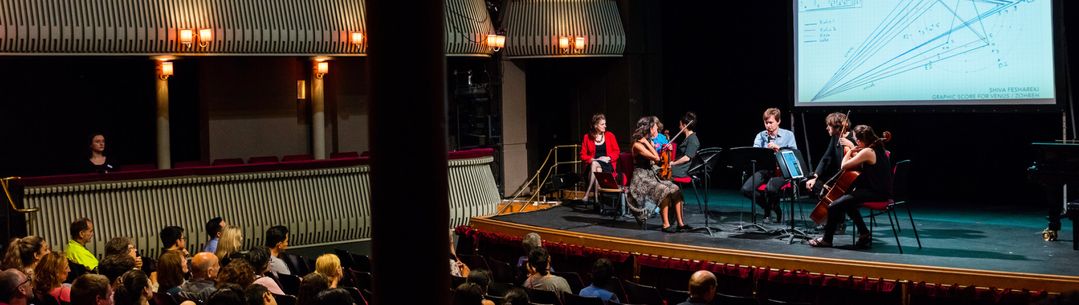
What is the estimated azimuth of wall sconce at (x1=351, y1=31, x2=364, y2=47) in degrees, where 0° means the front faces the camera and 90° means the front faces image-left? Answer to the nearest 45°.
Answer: approximately 0°

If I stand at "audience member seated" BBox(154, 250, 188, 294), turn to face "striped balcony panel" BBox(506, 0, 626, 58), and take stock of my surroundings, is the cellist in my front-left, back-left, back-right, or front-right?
front-right

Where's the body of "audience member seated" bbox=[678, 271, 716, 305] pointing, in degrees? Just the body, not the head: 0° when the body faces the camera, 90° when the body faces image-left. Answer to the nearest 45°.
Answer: approximately 225°

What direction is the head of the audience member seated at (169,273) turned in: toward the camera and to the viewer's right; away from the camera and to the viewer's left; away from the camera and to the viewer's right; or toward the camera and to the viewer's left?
away from the camera and to the viewer's right

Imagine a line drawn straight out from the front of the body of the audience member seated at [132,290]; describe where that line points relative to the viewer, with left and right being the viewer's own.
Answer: facing away from the viewer and to the right of the viewer

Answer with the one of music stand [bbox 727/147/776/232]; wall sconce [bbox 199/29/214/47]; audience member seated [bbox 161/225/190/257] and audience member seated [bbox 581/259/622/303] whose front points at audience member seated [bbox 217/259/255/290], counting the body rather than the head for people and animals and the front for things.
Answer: the wall sconce

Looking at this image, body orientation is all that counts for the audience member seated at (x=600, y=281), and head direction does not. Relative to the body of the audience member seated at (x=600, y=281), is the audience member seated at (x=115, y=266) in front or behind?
behind

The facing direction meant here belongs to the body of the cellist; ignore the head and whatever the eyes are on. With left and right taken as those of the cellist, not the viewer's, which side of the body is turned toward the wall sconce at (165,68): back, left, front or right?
front

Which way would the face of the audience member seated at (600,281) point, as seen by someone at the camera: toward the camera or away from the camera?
away from the camera

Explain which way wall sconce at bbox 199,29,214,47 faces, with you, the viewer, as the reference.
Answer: facing the viewer

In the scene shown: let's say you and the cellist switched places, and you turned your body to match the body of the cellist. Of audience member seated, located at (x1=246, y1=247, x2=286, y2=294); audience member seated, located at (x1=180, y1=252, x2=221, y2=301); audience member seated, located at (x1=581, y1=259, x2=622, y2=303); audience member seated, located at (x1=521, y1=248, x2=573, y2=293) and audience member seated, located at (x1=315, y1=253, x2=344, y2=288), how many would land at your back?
0

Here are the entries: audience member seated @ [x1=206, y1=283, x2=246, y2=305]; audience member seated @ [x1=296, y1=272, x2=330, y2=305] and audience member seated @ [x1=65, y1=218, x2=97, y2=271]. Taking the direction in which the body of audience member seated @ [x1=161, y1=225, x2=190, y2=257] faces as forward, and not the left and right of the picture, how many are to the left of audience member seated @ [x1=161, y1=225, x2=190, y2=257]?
1

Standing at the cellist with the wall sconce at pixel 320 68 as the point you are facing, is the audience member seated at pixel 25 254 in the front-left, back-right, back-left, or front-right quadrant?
front-left

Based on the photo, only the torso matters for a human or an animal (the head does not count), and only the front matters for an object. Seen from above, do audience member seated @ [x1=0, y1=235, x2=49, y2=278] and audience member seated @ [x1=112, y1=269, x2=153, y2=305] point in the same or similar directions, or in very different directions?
same or similar directions
